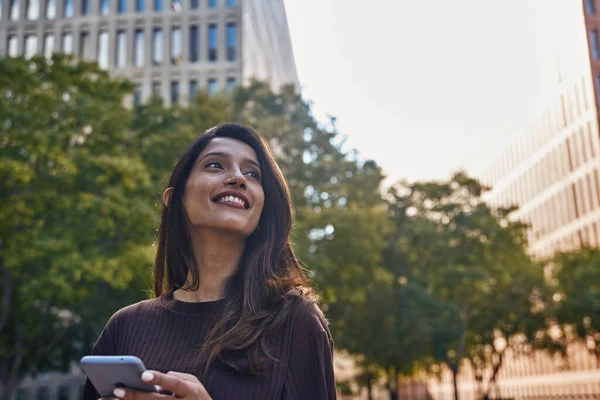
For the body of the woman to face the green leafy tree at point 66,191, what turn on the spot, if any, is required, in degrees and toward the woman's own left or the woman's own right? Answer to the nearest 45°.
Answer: approximately 180°

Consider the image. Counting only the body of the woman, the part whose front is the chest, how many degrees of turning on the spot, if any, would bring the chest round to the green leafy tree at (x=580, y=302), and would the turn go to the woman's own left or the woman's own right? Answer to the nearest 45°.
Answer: approximately 135° to the woman's own left

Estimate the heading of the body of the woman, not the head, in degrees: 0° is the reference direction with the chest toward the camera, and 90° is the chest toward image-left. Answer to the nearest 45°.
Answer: approximately 0°

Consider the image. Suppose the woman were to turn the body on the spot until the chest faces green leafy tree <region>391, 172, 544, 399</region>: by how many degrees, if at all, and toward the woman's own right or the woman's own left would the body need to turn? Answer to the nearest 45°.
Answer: approximately 180°

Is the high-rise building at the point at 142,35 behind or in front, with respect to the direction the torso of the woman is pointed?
behind

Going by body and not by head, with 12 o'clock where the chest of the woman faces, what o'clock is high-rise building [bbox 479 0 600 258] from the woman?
The high-rise building is roughly at 7 o'clock from the woman.
